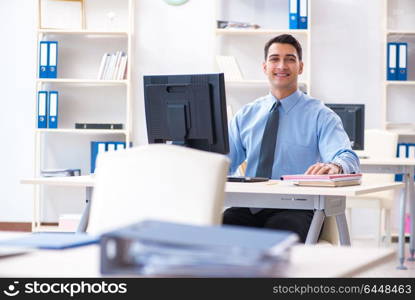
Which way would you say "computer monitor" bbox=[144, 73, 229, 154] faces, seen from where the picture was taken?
facing away from the viewer and to the right of the viewer

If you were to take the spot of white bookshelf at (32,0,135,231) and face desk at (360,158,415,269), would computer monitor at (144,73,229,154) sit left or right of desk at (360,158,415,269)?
right

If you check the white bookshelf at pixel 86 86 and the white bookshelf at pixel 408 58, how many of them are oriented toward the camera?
2

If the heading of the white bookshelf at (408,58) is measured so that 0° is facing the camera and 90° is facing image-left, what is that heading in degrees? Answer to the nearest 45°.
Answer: approximately 0°

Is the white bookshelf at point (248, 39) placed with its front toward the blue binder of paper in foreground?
yes

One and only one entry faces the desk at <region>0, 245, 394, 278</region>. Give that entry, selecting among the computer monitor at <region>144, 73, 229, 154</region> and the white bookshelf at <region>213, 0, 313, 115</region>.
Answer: the white bookshelf
